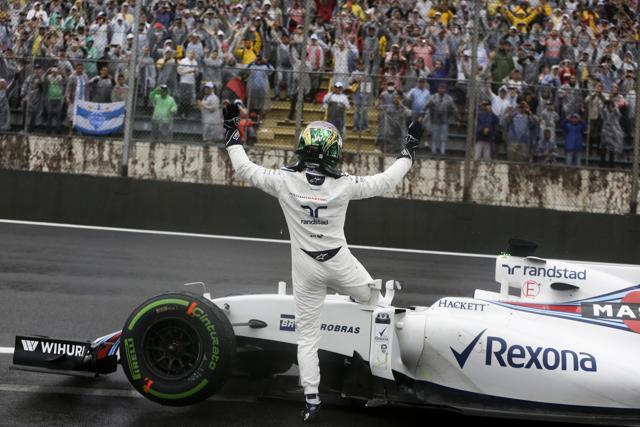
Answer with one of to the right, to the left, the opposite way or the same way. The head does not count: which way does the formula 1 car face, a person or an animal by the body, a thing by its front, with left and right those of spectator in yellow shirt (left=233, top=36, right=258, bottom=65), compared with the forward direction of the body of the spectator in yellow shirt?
to the right

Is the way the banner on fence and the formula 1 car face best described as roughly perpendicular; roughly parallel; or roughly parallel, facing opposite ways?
roughly perpendicular

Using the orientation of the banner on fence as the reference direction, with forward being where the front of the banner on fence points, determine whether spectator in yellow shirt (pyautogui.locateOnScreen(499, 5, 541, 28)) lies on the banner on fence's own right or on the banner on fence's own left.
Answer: on the banner on fence's own left

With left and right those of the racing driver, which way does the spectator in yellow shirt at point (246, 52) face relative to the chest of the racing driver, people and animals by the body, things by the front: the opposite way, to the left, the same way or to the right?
the opposite way

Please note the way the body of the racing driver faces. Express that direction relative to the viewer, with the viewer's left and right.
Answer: facing away from the viewer

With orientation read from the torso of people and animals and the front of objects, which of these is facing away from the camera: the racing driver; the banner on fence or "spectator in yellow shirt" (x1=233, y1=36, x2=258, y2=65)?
the racing driver

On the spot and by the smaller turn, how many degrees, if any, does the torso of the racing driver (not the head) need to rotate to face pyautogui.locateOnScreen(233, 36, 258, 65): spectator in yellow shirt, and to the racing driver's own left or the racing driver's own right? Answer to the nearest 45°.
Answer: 0° — they already face them

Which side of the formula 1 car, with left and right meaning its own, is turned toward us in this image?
left

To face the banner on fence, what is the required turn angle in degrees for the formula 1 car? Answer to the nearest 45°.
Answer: approximately 45° to its right

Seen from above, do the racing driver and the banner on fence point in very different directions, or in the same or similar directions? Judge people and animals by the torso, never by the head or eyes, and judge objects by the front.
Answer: very different directions

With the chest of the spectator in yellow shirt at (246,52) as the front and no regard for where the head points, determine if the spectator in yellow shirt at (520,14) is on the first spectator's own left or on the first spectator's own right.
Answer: on the first spectator's own left

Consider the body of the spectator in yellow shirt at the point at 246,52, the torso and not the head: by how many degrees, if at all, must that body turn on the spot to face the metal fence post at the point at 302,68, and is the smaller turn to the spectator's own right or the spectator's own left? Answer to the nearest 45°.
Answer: approximately 45° to the spectator's own left
